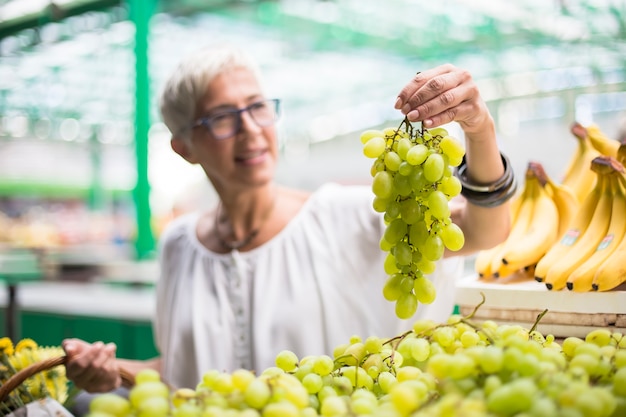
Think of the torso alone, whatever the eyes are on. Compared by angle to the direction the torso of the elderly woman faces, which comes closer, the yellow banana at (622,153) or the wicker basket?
the wicker basket

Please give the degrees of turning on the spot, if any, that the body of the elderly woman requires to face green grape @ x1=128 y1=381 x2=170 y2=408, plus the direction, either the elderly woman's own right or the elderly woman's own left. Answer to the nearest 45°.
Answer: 0° — they already face it

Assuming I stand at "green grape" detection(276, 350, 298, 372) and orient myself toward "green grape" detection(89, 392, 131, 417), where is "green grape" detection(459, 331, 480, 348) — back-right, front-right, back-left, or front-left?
back-left

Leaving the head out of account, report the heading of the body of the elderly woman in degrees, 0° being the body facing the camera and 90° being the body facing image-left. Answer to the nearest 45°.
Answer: approximately 0°

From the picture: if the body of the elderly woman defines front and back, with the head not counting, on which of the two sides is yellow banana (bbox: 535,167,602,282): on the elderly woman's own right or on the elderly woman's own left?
on the elderly woman's own left

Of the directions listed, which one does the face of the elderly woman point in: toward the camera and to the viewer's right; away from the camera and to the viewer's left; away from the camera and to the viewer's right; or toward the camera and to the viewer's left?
toward the camera and to the viewer's right

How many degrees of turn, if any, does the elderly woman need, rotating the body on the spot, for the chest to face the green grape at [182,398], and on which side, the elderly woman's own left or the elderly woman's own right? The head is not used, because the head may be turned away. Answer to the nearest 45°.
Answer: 0° — they already face it
